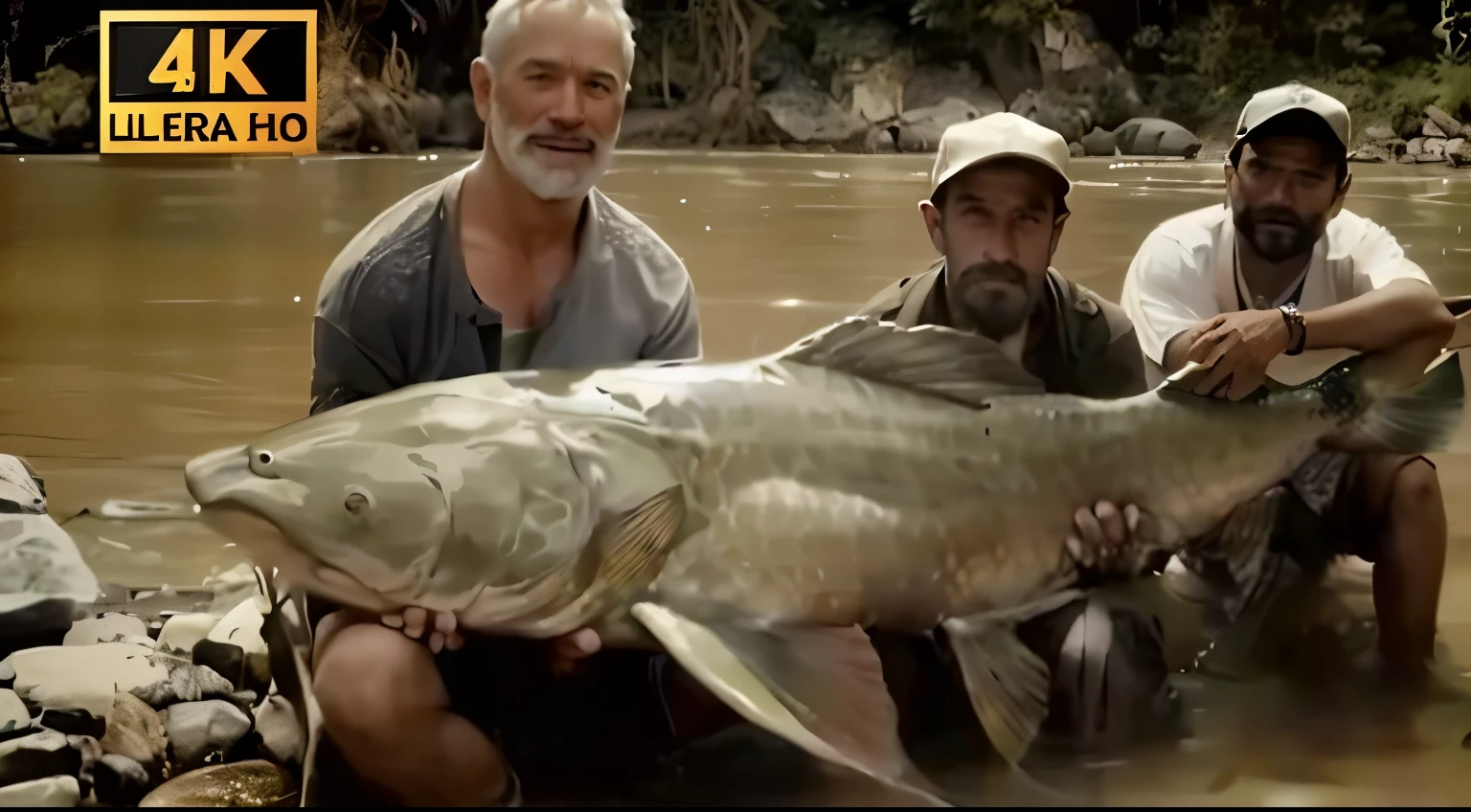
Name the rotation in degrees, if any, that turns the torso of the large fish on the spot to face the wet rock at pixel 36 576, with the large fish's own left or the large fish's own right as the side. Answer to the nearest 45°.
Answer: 0° — it already faces it

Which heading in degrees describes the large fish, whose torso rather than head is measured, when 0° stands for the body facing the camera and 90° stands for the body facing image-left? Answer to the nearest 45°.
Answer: approximately 90°
